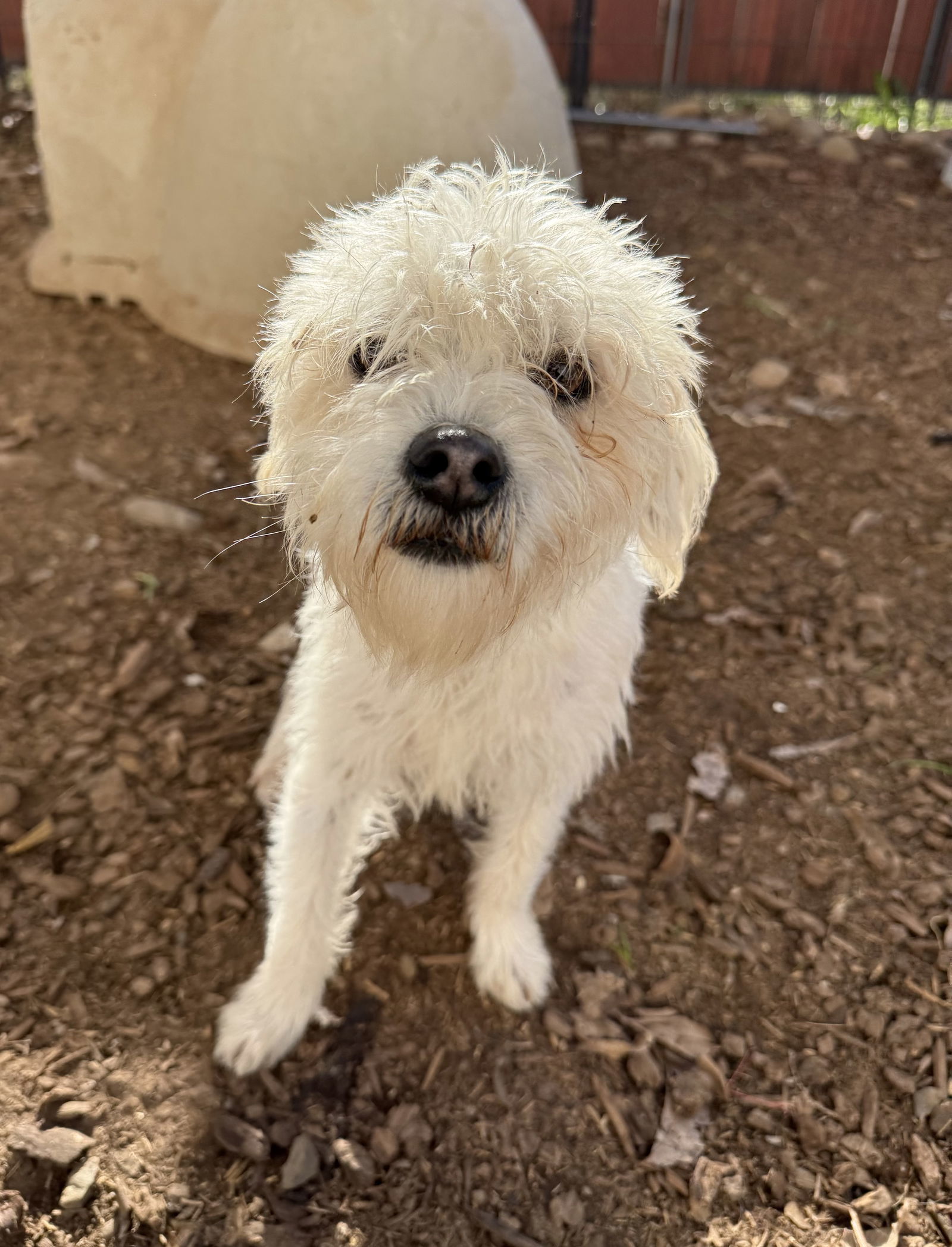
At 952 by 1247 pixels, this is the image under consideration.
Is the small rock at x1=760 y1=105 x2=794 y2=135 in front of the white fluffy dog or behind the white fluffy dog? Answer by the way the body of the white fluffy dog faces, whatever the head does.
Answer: behind

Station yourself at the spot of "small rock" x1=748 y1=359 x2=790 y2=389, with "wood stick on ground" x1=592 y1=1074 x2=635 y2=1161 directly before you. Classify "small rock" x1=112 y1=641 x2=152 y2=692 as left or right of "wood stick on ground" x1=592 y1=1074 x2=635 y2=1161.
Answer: right

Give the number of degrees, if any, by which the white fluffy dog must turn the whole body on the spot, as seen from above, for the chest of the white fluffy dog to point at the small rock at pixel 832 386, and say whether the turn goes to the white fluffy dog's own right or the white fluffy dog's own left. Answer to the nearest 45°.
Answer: approximately 135° to the white fluffy dog's own left

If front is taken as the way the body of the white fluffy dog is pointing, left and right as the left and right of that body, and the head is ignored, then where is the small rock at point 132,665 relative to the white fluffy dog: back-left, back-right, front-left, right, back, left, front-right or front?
back-right

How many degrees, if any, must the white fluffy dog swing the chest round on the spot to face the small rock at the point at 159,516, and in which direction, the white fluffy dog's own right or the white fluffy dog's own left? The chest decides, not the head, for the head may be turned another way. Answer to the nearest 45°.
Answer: approximately 135° to the white fluffy dog's own right

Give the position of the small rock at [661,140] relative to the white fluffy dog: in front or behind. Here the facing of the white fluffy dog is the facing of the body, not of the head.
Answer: behind

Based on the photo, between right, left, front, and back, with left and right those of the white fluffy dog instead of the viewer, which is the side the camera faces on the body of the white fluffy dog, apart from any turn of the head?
front
